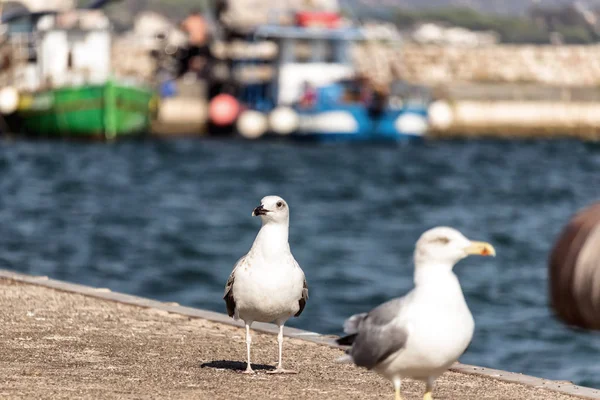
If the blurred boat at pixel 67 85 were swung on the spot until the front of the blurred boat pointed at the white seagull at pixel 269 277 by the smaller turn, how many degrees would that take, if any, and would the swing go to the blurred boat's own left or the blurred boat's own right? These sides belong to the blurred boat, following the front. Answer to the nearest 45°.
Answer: approximately 45° to the blurred boat's own right

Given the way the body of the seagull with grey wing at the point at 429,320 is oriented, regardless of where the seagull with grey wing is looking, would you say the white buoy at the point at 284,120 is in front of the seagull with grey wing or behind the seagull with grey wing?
behind

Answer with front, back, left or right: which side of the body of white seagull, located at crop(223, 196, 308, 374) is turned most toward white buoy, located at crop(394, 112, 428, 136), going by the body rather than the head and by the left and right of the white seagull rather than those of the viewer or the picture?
back

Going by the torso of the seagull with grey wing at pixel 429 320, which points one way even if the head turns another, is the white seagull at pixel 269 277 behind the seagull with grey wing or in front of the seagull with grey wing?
behind

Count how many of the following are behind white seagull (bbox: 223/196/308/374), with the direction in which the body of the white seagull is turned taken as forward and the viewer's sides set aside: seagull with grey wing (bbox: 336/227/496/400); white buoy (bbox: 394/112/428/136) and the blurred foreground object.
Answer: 1

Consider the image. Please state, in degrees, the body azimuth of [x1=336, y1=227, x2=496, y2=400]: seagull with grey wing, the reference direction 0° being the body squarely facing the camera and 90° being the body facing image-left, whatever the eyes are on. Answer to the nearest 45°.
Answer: approximately 315°

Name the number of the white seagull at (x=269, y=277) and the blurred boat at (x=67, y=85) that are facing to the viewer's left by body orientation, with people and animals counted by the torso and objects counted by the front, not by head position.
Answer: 0

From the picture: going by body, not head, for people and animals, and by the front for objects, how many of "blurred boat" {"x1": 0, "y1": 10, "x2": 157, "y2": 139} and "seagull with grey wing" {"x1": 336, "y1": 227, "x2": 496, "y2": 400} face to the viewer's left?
0

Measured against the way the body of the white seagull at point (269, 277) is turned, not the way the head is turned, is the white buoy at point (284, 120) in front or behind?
behind

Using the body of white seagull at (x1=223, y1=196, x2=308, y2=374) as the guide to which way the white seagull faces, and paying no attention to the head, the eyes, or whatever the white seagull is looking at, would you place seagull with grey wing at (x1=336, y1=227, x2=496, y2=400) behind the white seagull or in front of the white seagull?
in front
